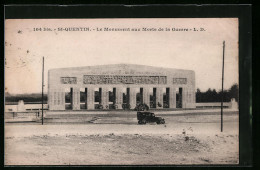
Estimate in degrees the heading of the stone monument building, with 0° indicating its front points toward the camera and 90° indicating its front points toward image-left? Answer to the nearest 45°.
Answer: approximately 0°
